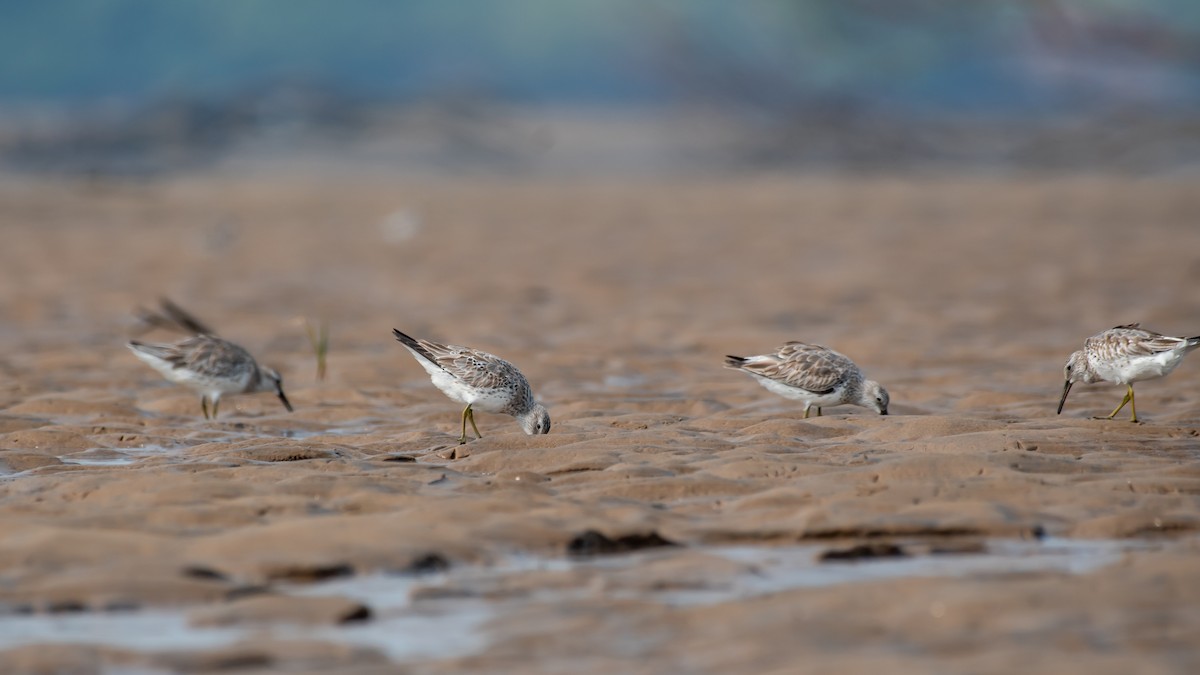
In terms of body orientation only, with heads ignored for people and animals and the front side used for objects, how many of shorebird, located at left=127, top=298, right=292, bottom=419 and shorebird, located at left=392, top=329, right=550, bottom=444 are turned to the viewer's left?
0

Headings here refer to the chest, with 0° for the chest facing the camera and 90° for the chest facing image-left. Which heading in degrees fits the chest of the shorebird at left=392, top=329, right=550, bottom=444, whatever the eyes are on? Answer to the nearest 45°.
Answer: approximately 270°

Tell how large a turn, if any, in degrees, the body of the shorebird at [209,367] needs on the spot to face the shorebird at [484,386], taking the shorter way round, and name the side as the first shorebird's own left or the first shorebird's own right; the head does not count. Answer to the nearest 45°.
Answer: approximately 45° to the first shorebird's own right

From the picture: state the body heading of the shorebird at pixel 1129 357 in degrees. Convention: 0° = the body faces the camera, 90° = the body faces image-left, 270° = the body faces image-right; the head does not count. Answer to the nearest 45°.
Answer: approximately 90°

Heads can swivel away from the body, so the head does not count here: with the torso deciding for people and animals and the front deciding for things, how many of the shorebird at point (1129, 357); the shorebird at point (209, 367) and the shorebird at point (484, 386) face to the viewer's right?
2

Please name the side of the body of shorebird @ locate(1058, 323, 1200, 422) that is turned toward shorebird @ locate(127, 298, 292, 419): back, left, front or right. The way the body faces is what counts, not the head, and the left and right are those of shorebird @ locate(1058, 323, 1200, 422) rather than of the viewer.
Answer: front

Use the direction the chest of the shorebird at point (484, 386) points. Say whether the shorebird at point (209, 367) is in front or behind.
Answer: behind

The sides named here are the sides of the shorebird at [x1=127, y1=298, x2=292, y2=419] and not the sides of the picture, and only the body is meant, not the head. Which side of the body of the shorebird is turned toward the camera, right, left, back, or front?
right

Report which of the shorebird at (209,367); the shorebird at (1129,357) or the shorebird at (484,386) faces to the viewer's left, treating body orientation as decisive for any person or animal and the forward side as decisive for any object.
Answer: the shorebird at (1129,357)

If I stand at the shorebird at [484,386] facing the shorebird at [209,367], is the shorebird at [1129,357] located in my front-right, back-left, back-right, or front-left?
back-right

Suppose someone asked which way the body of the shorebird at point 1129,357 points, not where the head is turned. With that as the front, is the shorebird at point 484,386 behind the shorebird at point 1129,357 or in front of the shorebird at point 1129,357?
in front
